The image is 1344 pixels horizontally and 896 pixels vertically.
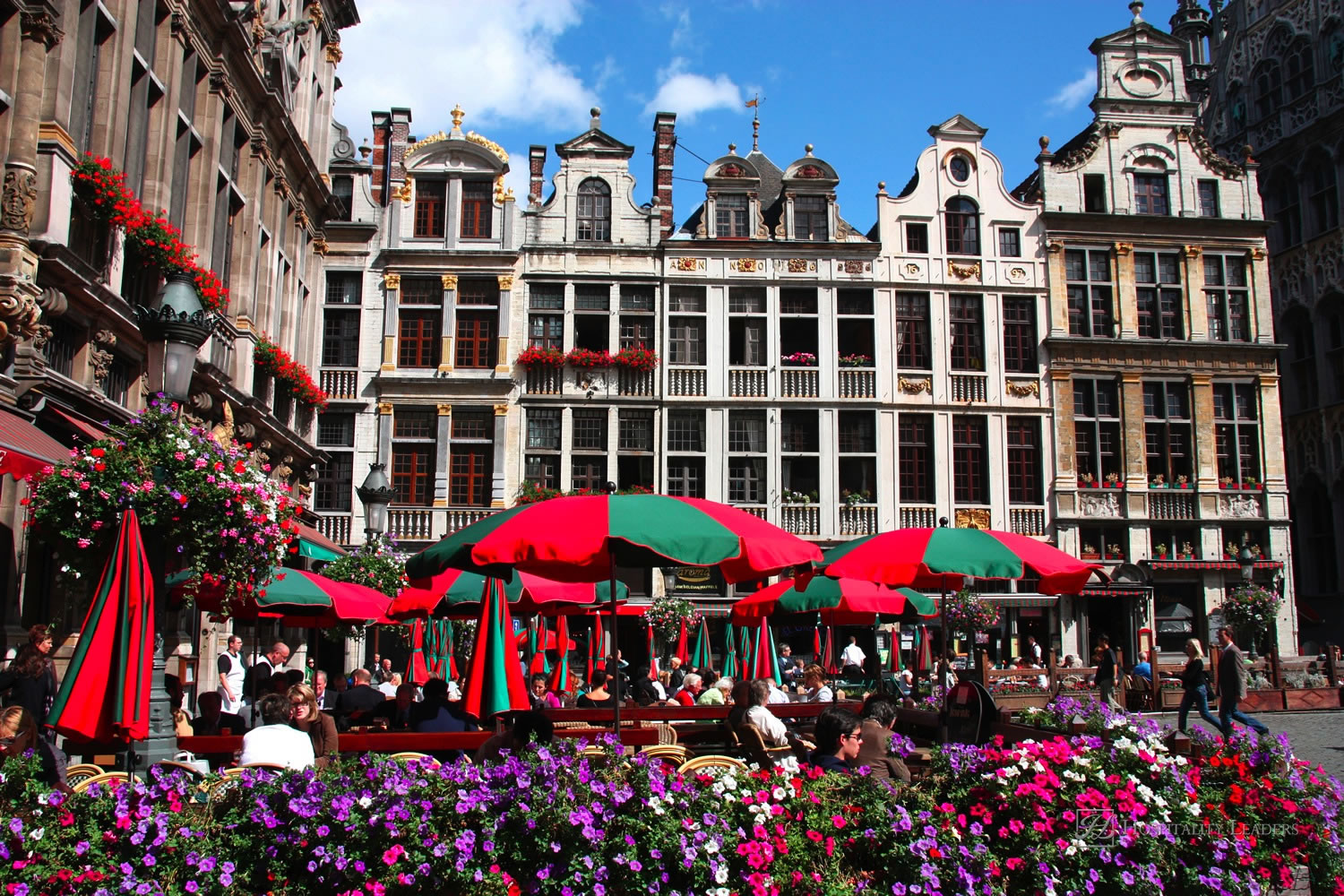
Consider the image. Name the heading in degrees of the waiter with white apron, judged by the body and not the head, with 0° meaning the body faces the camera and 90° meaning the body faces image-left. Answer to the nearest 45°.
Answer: approximately 315°

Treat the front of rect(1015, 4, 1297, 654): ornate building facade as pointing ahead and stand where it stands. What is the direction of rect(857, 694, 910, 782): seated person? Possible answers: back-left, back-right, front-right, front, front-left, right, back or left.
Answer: front

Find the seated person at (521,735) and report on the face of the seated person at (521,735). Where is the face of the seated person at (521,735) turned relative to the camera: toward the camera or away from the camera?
away from the camera

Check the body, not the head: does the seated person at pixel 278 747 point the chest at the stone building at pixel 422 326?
yes

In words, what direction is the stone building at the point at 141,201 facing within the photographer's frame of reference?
facing the viewer and to the right of the viewer

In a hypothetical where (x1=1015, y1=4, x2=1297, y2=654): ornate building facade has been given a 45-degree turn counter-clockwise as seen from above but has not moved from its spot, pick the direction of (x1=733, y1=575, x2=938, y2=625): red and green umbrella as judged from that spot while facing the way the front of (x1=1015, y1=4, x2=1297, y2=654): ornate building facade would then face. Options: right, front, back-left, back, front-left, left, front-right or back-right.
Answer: front-right

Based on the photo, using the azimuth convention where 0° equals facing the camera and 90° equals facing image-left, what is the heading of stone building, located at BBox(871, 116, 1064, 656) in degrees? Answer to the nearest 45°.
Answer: approximately 0°

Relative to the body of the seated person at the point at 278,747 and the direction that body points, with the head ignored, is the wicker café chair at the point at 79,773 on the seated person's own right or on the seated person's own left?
on the seated person's own left

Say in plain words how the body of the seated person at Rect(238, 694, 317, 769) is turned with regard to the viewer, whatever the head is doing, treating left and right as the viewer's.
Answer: facing away from the viewer

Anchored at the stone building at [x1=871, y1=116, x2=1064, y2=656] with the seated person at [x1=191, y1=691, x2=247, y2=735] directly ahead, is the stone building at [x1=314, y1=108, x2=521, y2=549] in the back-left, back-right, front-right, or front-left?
front-right

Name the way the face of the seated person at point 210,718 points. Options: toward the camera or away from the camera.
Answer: away from the camera

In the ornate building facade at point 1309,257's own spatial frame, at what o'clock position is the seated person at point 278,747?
The seated person is roughly at 11 o'clock from the ornate building facade.

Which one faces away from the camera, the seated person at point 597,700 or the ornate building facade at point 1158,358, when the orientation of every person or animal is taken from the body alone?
the seated person

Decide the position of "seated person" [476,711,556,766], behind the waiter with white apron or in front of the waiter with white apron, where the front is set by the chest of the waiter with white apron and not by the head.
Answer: in front

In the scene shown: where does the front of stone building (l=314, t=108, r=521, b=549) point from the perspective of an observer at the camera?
facing the viewer
